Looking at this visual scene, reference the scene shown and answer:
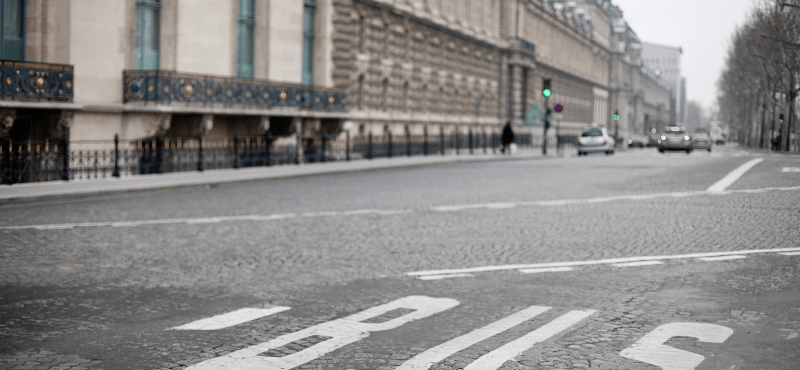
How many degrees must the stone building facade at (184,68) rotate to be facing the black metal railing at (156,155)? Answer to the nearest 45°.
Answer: approximately 45° to its right

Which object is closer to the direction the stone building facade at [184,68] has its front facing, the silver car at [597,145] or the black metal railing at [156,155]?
the black metal railing

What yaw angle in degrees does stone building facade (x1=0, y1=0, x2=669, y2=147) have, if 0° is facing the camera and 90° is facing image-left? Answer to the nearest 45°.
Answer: approximately 315°
